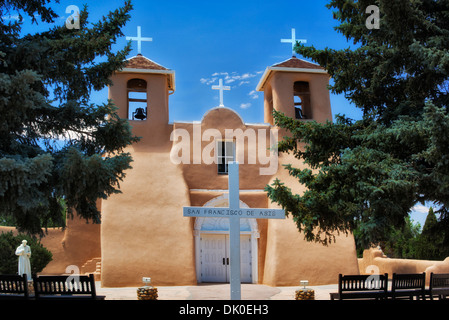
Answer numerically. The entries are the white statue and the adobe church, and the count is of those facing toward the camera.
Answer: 2

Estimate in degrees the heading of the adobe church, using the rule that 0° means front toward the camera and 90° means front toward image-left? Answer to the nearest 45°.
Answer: approximately 0°

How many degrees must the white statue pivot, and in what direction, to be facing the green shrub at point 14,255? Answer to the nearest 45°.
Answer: approximately 180°

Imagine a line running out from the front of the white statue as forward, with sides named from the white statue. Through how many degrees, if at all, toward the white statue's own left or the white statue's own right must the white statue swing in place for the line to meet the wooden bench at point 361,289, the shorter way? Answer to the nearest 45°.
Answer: approximately 45° to the white statue's own left

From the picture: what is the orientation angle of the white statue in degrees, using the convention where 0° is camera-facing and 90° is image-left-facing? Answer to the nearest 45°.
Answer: approximately 0°

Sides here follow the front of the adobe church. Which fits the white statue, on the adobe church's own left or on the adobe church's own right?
on the adobe church's own right

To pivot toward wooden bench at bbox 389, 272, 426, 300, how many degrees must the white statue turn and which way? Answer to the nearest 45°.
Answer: approximately 45° to its left
